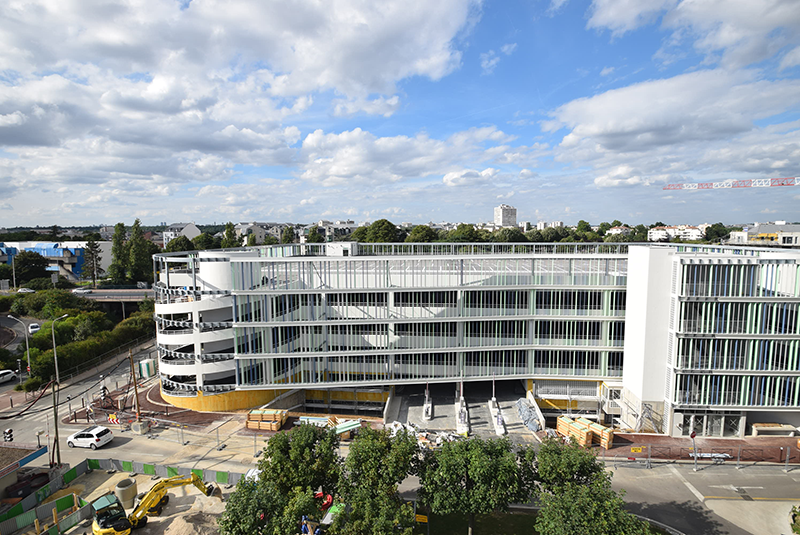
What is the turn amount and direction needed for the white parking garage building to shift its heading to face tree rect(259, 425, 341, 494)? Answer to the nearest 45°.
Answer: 0° — it already faces it

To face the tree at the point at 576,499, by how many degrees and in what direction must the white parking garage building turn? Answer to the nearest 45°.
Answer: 0° — it already faces it

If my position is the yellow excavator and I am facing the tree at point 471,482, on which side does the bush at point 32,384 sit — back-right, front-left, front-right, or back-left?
back-left

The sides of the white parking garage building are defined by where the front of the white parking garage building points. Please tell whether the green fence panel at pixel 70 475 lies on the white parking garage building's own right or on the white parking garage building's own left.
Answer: on the white parking garage building's own right

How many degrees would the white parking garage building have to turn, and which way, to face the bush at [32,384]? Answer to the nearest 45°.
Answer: approximately 90° to its right

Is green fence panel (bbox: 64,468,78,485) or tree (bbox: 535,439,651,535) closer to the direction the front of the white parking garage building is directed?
the tree

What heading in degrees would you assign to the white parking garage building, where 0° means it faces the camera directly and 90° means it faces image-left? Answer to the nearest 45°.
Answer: approximately 0°

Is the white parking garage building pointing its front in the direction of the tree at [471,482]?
yes

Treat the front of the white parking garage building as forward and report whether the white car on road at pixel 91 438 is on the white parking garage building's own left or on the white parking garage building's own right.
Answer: on the white parking garage building's own right
